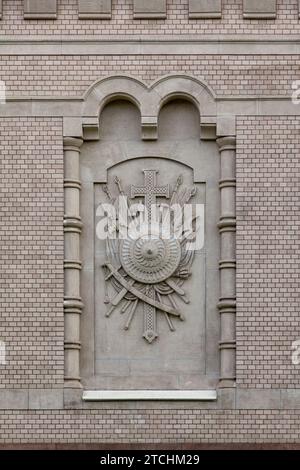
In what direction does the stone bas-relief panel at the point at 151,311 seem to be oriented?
toward the camera

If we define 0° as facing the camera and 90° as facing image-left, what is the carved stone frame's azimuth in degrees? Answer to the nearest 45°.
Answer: approximately 0°
